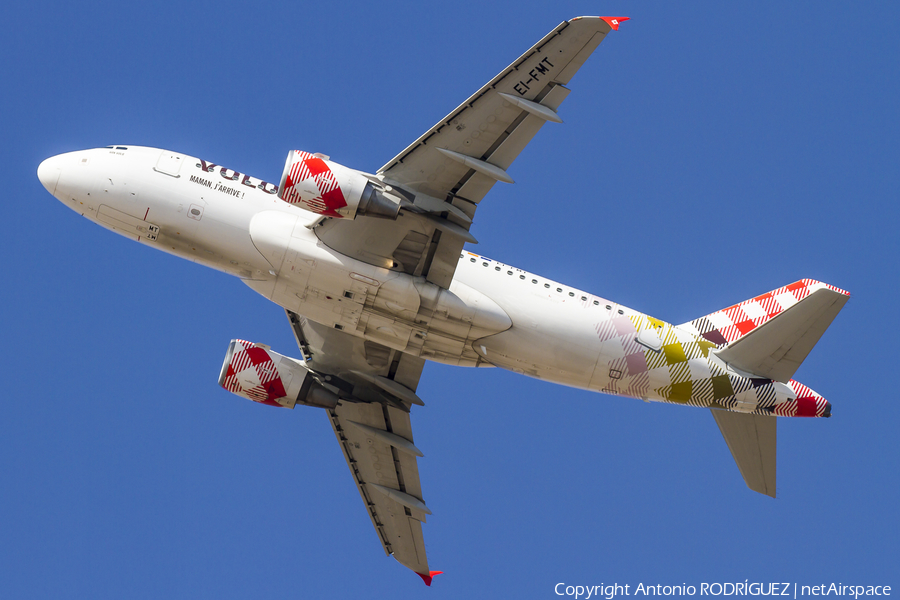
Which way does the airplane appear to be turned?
to the viewer's left
